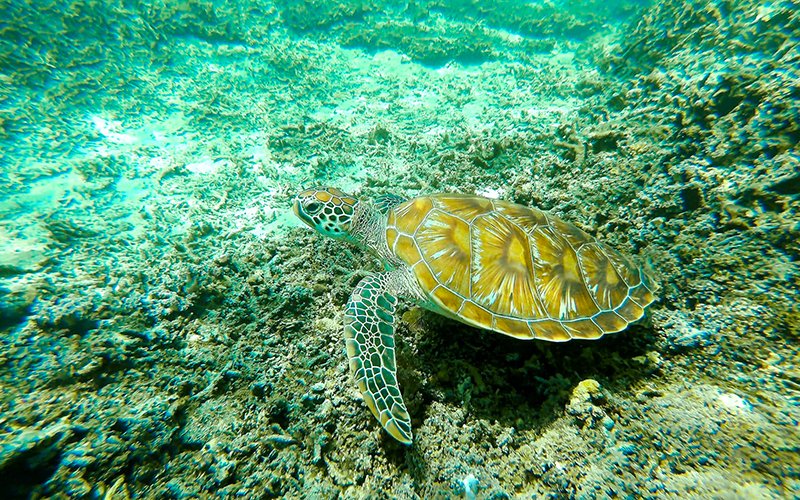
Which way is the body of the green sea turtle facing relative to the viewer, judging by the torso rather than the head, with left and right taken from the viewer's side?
facing to the left of the viewer
